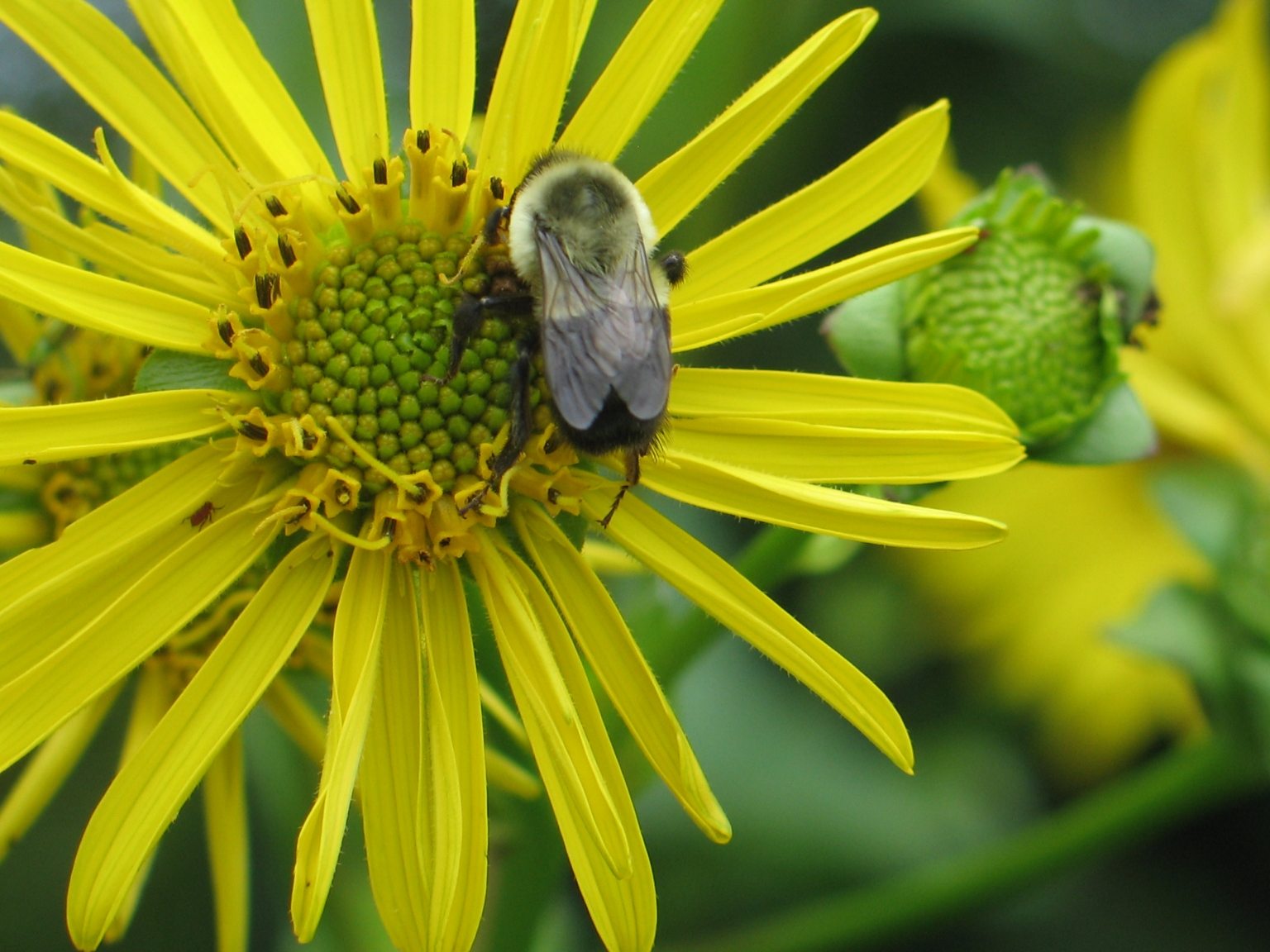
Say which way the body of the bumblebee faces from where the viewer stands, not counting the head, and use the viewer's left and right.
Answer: facing away from the viewer

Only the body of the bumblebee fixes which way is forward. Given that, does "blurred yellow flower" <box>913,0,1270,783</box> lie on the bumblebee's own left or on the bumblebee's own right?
on the bumblebee's own right

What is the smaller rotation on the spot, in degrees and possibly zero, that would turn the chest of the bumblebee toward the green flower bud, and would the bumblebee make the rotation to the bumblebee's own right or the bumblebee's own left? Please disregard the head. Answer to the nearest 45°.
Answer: approximately 90° to the bumblebee's own right
